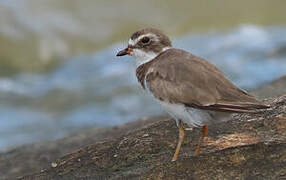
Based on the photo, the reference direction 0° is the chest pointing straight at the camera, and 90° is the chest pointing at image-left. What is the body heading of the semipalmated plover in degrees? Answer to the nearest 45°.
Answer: approximately 90°
